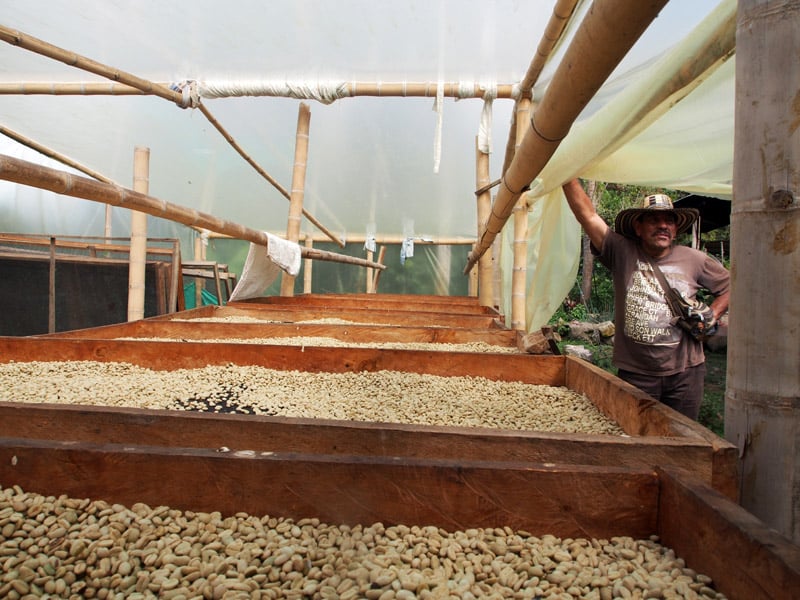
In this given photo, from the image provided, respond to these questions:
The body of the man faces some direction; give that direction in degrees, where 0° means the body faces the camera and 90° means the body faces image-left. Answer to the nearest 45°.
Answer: approximately 0°

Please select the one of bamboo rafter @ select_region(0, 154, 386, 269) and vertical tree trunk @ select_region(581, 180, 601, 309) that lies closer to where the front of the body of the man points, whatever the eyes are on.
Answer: the bamboo rafter

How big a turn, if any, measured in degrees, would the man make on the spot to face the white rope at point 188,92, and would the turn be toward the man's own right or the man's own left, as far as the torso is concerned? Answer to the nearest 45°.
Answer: approximately 90° to the man's own right

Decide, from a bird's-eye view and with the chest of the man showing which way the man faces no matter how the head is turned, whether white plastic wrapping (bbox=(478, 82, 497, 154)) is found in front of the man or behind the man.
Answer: behind

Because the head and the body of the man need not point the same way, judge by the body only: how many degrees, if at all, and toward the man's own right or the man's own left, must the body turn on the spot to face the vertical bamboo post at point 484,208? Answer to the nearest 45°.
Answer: approximately 135° to the man's own right

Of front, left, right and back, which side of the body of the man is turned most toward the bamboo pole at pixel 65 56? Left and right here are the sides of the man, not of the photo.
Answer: right

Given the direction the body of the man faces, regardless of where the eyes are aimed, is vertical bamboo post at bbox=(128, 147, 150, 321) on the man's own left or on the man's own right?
on the man's own right

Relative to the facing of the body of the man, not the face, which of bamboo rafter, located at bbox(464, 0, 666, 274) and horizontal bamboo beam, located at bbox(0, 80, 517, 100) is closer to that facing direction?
the bamboo rafter

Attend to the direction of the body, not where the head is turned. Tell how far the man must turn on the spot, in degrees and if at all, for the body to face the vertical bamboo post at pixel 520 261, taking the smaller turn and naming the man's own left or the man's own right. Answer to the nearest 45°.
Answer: approximately 135° to the man's own right

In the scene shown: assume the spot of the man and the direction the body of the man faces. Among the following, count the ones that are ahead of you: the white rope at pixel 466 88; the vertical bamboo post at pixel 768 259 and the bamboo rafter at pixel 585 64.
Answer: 2
